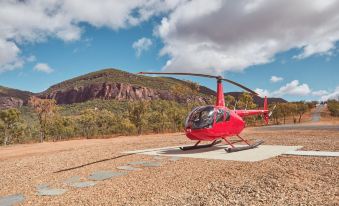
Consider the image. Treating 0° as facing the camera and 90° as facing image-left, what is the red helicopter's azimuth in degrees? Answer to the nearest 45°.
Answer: approximately 45°
